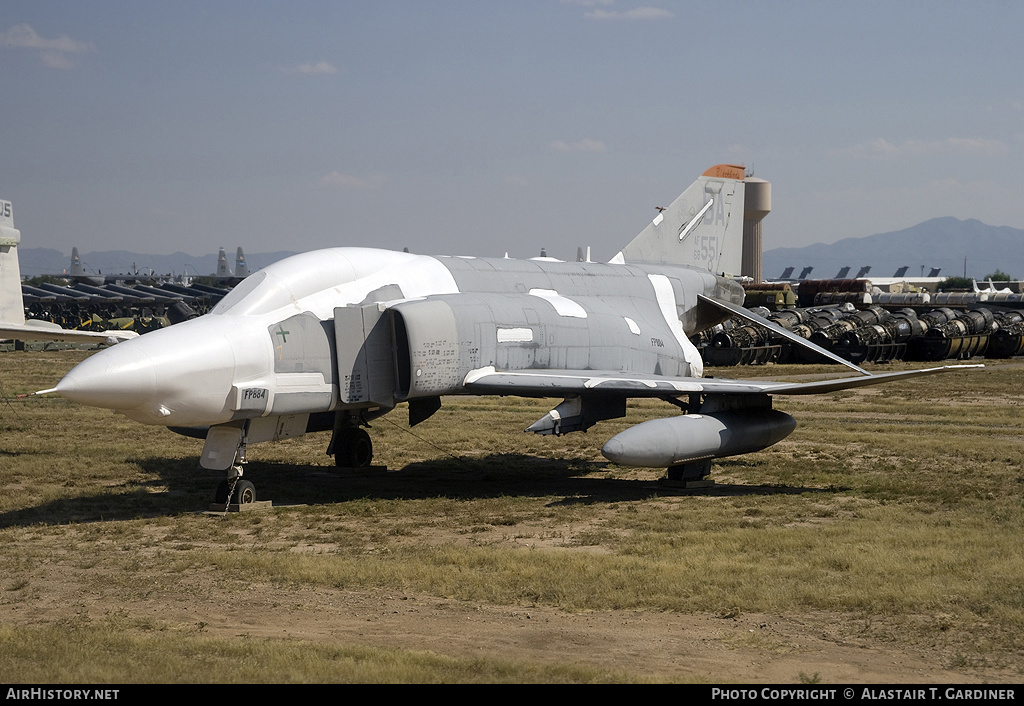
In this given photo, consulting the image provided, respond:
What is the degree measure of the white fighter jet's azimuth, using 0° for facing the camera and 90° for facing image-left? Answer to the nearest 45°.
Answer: approximately 45°
